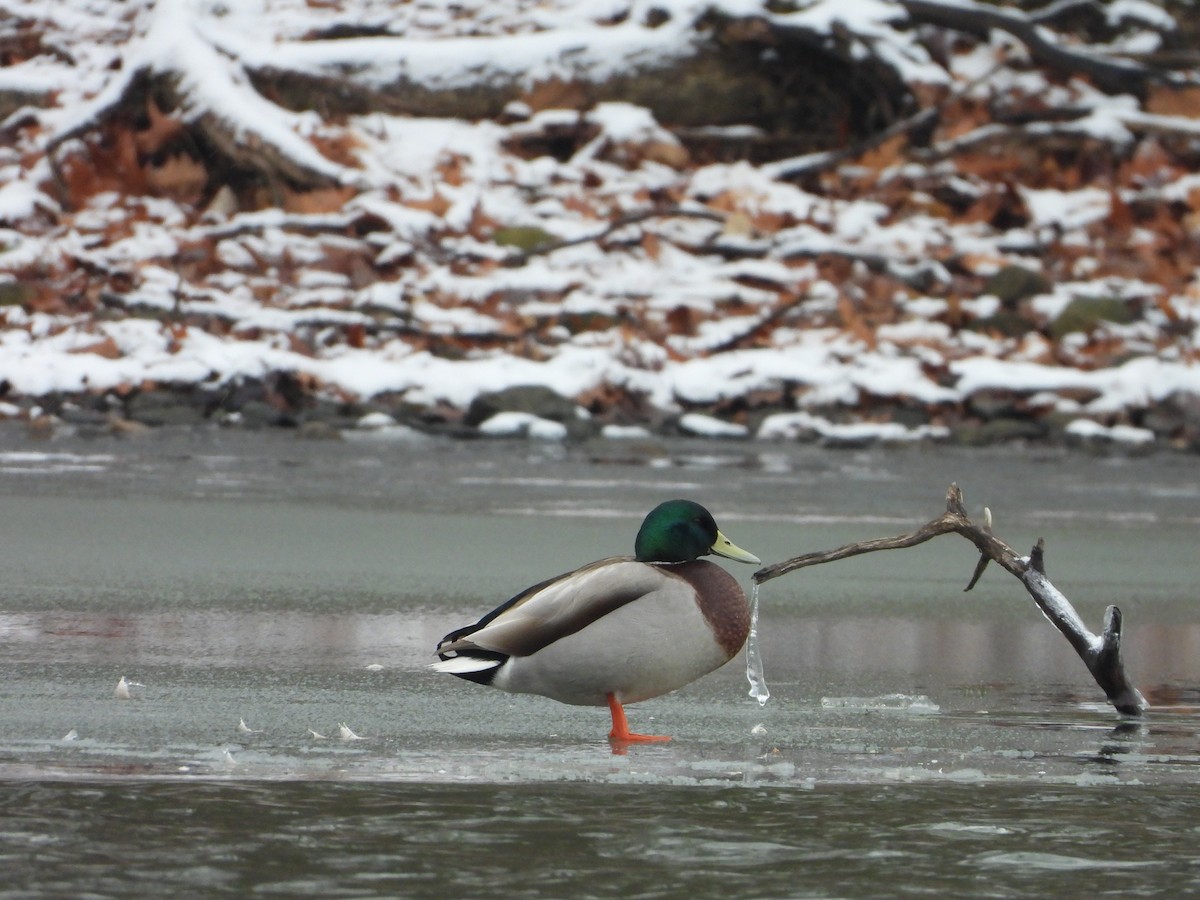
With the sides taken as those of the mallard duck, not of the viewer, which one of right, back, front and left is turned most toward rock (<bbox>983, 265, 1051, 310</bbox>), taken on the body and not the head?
left

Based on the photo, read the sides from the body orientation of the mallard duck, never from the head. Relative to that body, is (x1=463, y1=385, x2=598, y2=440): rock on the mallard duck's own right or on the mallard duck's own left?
on the mallard duck's own left

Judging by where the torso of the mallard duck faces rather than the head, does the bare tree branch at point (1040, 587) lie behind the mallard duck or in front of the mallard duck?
in front

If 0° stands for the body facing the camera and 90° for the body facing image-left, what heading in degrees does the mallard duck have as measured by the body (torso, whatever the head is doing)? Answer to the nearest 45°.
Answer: approximately 270°

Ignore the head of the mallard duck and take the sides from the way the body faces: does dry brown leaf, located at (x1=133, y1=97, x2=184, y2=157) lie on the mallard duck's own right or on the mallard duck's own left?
on the mallard duck's own left

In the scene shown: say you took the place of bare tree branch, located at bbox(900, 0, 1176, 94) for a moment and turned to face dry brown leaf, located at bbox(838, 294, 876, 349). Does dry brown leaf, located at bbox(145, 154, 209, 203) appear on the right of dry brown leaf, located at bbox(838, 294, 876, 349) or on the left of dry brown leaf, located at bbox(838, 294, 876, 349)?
right

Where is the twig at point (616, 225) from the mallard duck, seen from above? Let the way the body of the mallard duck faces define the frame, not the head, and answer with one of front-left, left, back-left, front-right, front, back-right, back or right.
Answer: left

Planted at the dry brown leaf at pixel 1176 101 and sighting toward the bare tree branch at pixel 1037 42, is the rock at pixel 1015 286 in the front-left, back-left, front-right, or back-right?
front-left

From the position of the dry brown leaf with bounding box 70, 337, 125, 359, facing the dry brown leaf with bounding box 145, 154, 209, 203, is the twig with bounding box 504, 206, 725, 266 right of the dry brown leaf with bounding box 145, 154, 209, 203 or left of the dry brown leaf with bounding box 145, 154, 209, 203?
right

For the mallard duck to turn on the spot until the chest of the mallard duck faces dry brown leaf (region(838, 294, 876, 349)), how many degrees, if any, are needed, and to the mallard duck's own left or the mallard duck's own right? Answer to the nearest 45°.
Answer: approximately 90° to the mallard duck's own left

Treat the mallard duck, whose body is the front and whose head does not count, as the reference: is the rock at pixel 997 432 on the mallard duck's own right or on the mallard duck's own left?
on the mallard duck's own left

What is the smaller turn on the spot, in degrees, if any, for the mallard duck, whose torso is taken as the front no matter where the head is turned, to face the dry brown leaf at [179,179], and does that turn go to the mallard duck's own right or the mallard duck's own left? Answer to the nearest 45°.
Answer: approximately 90° to the mallard duck's own left

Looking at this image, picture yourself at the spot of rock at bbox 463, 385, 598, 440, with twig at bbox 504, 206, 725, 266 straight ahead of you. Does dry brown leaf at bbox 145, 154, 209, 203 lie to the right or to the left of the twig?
left
